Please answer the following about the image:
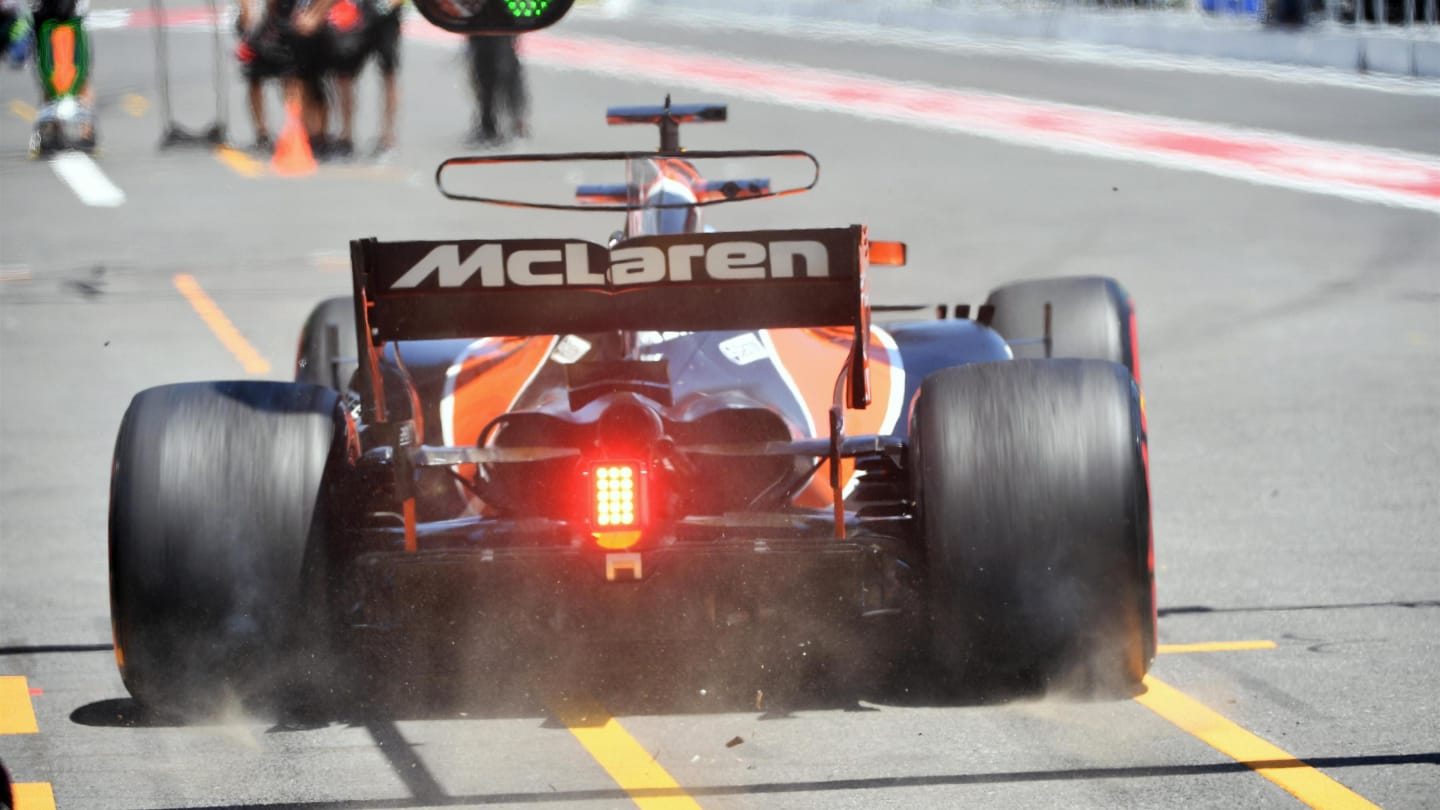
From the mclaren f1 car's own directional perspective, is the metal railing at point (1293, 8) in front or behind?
in front

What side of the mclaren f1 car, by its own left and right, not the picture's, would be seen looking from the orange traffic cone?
front

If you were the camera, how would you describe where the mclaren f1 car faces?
facing away from the viewer
